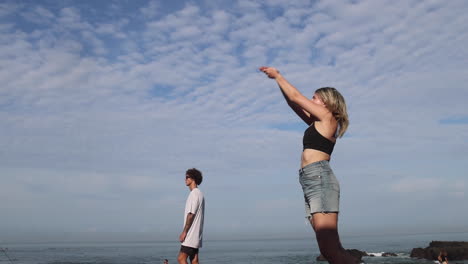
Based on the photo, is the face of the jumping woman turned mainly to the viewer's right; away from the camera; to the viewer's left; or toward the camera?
to the viewer's left

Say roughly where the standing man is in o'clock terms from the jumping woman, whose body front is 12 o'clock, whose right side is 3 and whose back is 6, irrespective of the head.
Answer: The standing man is roughly at 2 o'clock from the jumping woman.

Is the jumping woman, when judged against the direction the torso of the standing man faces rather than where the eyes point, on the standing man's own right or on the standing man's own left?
on the standing man's own left

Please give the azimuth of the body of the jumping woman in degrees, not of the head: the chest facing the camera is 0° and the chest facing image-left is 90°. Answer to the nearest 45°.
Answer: approximately 90°
